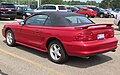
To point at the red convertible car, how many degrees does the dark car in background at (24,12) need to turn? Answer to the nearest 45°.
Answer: approximately 45° to its right

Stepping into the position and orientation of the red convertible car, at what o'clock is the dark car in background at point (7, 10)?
The dark car in background is roughly at 1 o'clock from the red convertible car.

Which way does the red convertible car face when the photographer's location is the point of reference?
facing away from the viewer and to the left of the viewer

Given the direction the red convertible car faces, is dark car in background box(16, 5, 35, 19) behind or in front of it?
in front

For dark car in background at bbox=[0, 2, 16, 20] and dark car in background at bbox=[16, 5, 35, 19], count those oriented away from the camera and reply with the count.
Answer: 1

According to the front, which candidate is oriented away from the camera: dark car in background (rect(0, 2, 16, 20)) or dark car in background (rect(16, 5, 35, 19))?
dark car in background (rect(0, 2, 16, 20))

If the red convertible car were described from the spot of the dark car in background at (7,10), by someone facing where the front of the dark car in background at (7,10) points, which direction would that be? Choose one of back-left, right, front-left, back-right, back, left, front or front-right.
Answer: back

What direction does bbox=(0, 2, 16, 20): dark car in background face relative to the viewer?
away from the camera

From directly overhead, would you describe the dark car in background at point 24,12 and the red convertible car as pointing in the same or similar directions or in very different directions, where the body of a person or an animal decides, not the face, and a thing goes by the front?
very different directions

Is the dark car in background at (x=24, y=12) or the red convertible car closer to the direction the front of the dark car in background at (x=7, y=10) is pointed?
the dark car in background
